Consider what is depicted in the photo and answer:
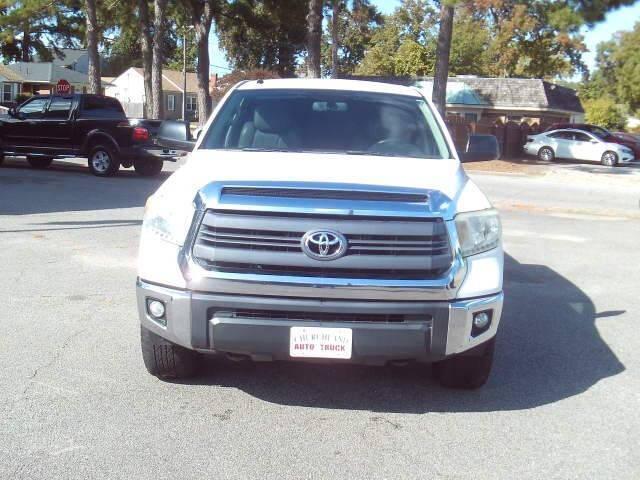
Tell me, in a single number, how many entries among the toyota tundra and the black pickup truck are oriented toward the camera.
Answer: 1

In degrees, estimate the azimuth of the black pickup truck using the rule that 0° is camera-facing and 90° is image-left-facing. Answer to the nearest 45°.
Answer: approximately 135°

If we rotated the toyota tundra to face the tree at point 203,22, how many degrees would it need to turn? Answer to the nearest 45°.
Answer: approximately 180°

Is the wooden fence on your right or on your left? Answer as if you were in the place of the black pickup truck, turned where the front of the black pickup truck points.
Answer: on your right

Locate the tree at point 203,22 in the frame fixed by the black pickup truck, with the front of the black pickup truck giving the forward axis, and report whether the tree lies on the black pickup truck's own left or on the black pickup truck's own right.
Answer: on the black pickup truck's own right

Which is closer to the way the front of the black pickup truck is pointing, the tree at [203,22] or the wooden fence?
the tree

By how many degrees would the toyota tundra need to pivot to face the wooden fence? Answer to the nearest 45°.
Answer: approximately 180°

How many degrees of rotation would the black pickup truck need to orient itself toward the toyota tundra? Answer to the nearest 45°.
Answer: approximately 135° to its left

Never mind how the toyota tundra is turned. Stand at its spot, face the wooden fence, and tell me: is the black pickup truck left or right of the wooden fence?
left
